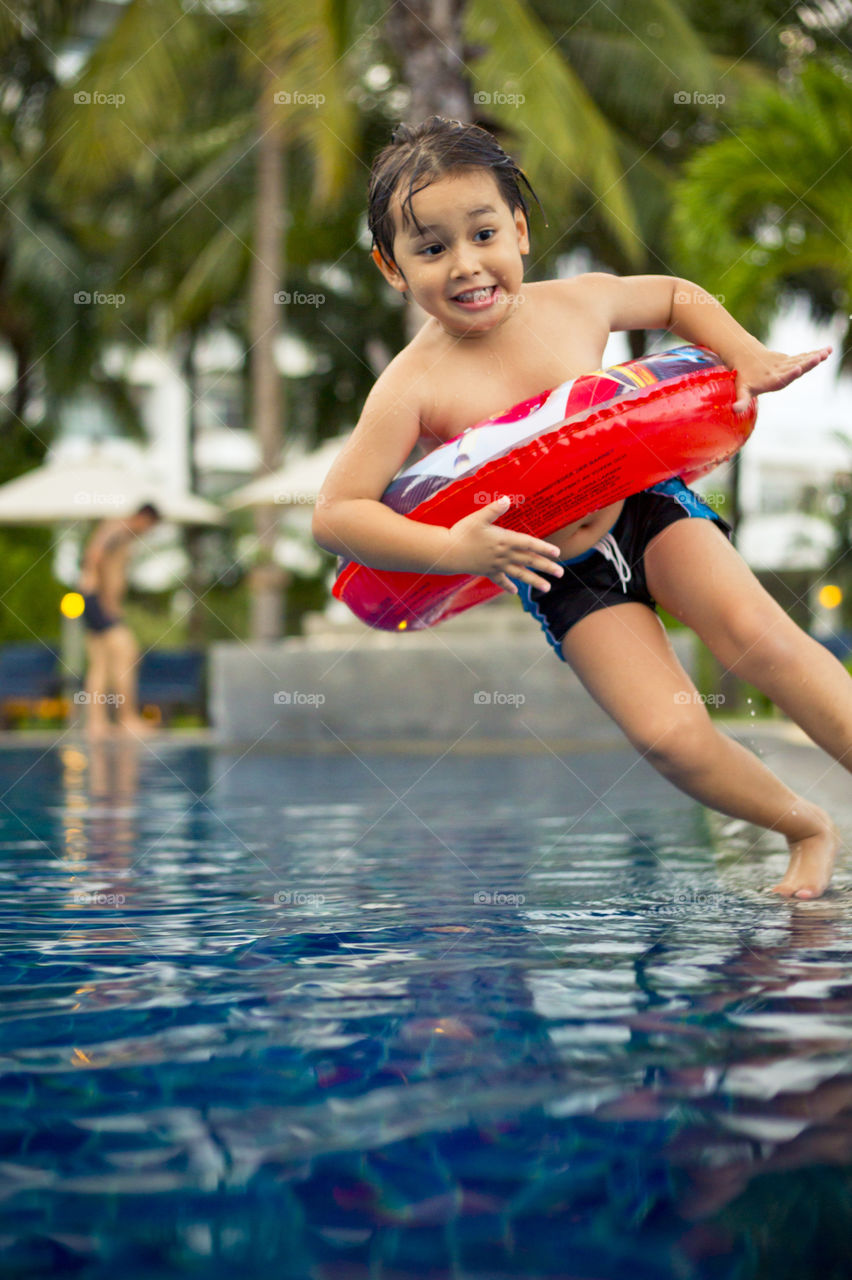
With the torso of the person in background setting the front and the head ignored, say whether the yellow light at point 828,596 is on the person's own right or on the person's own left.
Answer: on the person's own left

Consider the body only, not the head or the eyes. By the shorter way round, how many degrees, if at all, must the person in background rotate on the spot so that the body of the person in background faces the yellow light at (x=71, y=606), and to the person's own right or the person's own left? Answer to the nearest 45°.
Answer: approximately 135° to the person's own left

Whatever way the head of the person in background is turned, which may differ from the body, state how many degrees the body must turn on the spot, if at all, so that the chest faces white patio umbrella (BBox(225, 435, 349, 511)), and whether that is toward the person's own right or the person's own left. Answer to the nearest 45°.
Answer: approximately 90° to the person's own left

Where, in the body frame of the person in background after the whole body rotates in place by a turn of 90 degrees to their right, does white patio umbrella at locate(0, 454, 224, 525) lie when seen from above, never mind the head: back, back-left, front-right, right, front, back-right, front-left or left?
back-right

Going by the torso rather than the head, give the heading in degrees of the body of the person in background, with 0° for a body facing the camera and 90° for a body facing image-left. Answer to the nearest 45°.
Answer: approximately 315°
